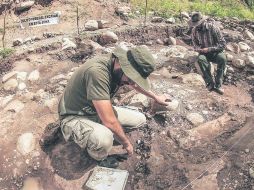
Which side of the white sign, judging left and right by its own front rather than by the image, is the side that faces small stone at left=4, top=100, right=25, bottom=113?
front

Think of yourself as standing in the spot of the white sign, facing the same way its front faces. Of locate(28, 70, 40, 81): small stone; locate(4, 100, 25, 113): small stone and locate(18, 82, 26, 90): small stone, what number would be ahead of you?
3

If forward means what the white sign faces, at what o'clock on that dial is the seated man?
The seated man is roughly at 10 o'clock from the white sign.

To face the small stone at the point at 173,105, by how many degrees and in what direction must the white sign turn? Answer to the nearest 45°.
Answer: approximately 45° to its left

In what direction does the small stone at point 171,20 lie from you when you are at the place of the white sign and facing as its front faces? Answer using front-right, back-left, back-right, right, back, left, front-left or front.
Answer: left

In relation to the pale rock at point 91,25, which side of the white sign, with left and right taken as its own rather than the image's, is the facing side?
left

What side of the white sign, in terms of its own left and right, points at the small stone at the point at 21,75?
front

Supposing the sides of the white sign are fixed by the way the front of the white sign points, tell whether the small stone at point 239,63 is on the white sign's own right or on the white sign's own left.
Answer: on the white sign's own left

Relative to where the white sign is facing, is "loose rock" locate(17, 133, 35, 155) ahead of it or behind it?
ahead

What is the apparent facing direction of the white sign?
toward the camera

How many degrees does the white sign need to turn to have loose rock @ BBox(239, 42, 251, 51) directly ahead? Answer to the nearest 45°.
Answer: approximately 90° to its left

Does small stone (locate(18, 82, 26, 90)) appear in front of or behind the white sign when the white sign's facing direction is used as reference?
in front

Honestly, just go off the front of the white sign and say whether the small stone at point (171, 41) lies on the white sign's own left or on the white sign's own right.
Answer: on the white sign's own left
